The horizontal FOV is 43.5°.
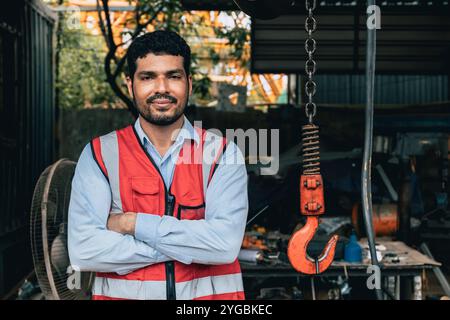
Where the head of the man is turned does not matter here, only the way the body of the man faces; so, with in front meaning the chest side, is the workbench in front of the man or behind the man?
behind

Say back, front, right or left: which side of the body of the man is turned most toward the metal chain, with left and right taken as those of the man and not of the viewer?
left

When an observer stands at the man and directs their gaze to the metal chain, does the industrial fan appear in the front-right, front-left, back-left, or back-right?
back-left

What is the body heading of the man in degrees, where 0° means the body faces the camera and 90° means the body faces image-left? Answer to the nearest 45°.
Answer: approximately 0°

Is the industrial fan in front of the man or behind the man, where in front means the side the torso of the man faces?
behind

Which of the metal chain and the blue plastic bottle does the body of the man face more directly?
the metal chain

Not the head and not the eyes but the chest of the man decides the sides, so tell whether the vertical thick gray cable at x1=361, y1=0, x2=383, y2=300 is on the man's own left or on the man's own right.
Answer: on the man's own left
